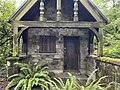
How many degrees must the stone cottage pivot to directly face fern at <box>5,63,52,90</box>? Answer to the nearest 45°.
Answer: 0° — it already faces it

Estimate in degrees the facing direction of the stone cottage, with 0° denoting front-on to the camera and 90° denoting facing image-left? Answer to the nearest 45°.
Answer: approximately 0°
